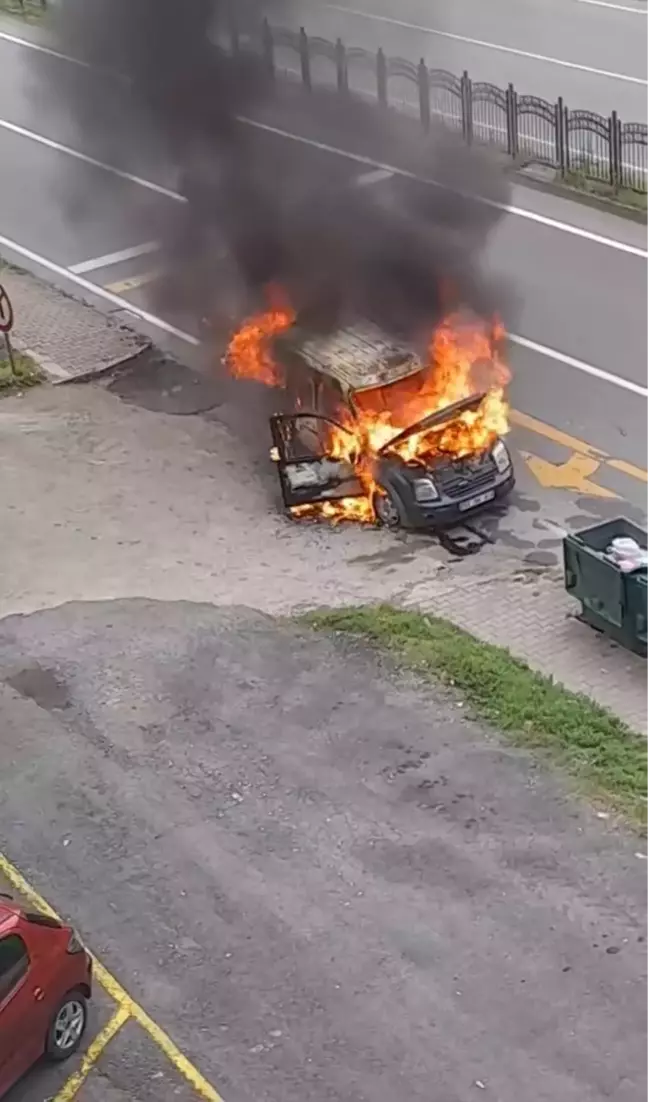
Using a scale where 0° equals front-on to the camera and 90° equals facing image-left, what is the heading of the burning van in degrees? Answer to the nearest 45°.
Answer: approximately 315°

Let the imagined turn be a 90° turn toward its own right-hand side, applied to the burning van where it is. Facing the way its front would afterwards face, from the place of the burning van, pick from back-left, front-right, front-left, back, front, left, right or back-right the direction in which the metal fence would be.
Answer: back-right

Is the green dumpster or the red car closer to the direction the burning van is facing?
the green dumpster

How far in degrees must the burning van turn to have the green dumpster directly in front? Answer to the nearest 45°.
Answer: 0° — it already faces it

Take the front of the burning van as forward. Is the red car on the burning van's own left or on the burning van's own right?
on the burning van's own right
